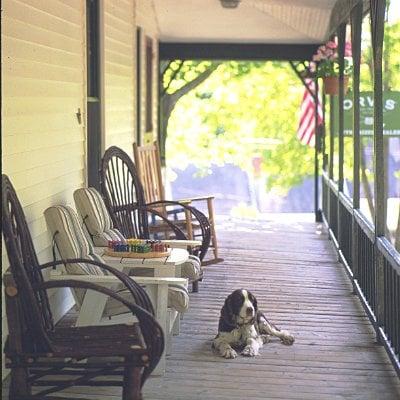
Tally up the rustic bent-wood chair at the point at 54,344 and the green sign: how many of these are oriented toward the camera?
1

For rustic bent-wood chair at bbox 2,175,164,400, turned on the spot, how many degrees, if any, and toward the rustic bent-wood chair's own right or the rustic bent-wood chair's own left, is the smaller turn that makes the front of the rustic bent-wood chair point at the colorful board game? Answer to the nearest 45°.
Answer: approximately 90° to the rustic bent-wood chair's own left

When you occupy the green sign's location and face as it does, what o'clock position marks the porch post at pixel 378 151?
The porch post is roughly at 12 o'clock from the green sign.

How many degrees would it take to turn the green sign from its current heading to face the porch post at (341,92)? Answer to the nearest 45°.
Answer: approximately 45° to its right

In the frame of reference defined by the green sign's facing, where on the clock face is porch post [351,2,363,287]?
The porch post is roughly at 12 o'clock from the green sign.

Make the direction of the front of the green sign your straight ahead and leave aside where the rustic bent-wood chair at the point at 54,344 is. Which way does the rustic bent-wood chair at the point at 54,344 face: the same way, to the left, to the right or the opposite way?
to the left

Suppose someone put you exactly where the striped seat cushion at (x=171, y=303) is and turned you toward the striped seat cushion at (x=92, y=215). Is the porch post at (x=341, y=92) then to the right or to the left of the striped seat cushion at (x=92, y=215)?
right

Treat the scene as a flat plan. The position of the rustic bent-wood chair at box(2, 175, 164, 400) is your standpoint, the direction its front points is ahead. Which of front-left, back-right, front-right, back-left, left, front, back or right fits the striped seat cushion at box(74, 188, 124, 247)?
left

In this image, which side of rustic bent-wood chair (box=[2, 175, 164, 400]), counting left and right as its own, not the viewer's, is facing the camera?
right

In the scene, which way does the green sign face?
toward the camera

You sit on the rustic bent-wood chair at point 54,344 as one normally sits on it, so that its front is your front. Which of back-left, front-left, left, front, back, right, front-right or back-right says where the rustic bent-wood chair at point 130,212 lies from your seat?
left

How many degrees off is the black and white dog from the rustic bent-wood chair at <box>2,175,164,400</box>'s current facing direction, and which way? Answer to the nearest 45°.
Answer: approximately 45° to its left
